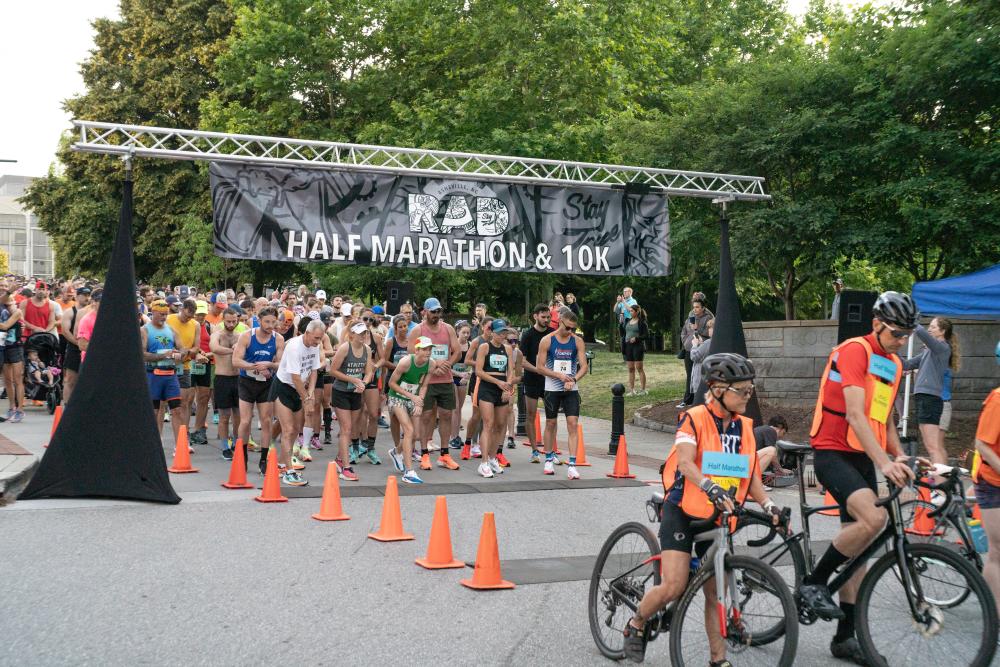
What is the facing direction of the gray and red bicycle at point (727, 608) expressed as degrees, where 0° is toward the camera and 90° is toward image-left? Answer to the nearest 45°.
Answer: approximately 315°

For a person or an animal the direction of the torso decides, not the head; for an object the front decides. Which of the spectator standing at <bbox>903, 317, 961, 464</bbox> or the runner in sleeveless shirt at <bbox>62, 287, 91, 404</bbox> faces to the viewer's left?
the spectator standing

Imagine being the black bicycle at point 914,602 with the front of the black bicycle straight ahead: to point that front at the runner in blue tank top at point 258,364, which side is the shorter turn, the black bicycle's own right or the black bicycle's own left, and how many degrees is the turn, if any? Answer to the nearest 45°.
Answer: approximately 180°

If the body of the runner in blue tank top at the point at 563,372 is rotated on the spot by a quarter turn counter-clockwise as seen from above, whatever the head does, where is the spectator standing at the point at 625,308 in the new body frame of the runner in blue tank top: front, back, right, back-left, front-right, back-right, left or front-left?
left

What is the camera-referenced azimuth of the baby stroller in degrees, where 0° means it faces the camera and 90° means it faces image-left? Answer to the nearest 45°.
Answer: approximately 315°

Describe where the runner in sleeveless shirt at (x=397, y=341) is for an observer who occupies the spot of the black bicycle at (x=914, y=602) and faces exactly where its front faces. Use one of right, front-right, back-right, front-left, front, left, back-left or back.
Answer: back

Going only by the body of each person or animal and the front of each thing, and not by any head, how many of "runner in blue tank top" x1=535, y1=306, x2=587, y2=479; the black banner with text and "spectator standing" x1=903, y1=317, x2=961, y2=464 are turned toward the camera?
2

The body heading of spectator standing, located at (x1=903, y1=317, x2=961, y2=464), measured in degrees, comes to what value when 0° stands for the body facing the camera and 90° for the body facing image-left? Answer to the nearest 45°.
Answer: approximately 90°

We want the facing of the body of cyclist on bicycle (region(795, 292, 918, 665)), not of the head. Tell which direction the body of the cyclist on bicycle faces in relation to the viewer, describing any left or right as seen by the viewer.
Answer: facing the viewer and to the right of the viewer

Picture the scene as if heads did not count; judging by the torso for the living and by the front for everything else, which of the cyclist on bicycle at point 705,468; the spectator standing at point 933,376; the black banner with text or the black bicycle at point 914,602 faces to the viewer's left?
the spectator standing

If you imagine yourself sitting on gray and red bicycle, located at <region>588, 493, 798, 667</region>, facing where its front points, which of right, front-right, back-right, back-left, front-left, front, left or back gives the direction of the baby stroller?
back
